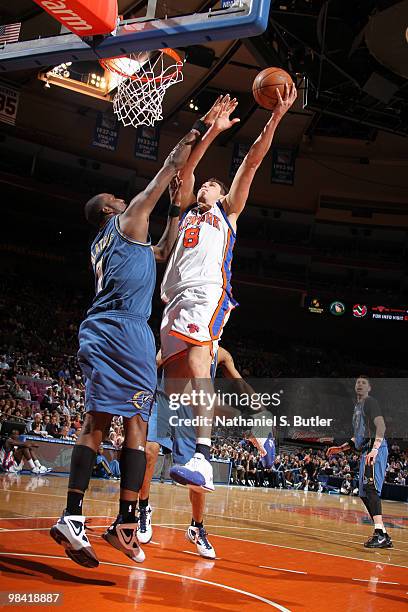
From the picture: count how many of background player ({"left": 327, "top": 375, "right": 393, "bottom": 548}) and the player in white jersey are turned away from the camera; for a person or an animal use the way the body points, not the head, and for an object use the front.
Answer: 0

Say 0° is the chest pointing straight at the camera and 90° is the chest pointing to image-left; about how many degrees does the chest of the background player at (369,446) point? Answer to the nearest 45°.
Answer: approximately 45°

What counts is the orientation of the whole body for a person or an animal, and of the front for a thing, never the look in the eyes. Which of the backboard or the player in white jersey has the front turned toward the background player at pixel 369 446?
the backboard

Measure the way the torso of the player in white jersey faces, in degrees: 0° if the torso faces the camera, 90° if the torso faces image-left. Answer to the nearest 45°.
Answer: approximately 45°
